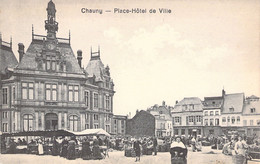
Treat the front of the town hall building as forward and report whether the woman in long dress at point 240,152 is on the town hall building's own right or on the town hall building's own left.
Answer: on the town hall building's own left

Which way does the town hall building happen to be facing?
toward the camera
